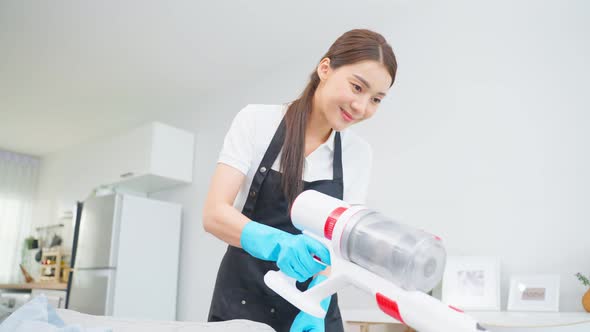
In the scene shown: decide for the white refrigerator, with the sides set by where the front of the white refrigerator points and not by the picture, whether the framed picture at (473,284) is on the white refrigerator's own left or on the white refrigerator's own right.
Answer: on the white refrigerator's own left

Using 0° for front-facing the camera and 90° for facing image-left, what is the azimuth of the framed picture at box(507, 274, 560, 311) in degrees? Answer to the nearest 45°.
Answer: approximately 0°

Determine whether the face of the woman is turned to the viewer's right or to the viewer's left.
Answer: to the viewer's right

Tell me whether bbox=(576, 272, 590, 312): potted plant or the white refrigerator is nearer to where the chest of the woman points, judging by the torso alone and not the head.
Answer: the potted plant

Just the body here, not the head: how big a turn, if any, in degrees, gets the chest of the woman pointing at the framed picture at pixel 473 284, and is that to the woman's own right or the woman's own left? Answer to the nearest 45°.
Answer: approximately 90° to the woman's own left

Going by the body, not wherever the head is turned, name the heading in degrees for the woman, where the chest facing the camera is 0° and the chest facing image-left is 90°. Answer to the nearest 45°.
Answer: approximately 315°

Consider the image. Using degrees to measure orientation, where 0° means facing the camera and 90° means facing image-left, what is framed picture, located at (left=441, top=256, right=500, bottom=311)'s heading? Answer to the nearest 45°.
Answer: approximately 0°

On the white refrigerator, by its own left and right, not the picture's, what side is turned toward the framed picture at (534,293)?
left

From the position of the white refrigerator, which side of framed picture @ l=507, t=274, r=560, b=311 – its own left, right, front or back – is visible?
right

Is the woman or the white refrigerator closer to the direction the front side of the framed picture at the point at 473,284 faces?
the woman

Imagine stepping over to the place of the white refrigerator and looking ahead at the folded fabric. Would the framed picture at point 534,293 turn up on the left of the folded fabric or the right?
left

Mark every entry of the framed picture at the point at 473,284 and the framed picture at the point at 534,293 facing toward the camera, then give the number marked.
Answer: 2

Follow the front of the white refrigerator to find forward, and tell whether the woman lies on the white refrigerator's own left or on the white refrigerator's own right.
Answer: on the white refrigerator's own left

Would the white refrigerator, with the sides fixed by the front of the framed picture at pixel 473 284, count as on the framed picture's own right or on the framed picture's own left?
on the framed picture's own right
